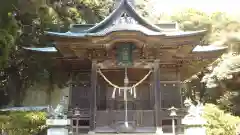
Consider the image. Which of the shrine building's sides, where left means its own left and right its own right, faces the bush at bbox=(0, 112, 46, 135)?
right

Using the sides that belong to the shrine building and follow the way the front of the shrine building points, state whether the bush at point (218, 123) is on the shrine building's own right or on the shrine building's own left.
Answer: on the shrine building's own left

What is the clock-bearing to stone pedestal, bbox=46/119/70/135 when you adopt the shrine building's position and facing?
The stone pedestal is roughly at 2 o'clock from the shrine building.

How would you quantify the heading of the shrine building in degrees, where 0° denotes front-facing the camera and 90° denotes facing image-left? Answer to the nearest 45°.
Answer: approximately 0°

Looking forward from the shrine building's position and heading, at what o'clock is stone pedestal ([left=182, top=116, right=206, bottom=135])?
The stone pedestal is roughly at 10 o'clock from the shrine building.

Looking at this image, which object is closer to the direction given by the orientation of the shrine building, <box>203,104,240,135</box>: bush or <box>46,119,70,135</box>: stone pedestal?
the stone pedestal
